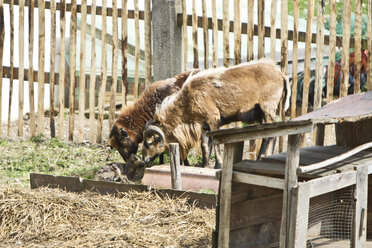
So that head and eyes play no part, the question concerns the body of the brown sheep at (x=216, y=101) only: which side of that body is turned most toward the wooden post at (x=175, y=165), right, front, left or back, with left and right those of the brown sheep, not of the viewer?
left

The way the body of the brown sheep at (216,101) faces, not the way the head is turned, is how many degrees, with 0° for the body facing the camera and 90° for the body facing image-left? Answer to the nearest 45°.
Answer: approximately 90°

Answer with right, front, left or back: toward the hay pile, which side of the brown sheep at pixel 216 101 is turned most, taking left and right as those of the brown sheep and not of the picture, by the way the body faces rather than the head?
left

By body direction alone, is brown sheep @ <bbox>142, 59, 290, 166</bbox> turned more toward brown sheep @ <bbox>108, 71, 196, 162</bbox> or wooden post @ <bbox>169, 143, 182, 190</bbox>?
the brown sheep

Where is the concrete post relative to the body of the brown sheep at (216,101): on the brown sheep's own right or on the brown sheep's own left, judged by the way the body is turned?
on the brown sheep's own right
